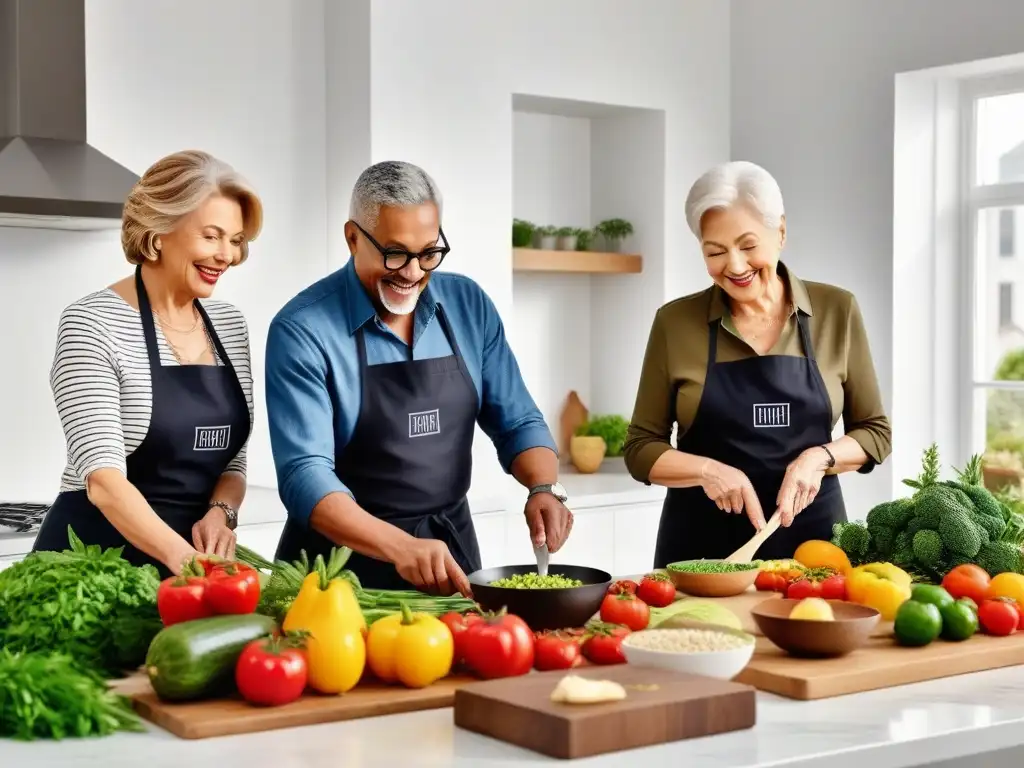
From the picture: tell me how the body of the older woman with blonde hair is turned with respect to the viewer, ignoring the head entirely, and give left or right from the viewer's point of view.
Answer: facing the viewer and to the right of the viewer

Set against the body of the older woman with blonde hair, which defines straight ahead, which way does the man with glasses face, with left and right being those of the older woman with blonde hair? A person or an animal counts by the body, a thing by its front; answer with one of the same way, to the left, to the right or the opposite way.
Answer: the same way

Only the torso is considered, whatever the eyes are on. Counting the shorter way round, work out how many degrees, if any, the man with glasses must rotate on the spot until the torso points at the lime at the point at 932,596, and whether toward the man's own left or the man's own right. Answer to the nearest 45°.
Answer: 0° — they already face it

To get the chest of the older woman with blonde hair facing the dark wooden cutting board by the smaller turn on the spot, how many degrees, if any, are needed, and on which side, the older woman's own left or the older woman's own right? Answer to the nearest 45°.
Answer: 0° — they already face it

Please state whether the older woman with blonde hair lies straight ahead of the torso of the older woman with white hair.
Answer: no

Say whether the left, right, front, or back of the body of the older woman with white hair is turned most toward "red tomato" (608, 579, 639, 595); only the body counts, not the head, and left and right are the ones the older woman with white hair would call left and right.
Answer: front

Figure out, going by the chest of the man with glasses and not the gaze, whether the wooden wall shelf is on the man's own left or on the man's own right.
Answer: on the man's own left

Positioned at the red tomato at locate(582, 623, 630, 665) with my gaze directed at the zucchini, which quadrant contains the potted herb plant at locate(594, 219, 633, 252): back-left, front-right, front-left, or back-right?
back-right

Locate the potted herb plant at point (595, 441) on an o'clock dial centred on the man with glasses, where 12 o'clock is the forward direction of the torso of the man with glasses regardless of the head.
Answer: The potted herb plant is roughly at 8 o'clock from the man with glasses.

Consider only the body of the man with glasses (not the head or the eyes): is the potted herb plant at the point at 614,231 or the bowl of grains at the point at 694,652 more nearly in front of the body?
the bowl of grains

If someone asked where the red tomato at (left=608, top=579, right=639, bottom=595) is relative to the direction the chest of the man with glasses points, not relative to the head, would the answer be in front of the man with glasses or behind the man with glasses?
in front

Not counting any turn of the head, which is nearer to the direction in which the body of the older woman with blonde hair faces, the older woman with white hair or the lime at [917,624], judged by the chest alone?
the lime

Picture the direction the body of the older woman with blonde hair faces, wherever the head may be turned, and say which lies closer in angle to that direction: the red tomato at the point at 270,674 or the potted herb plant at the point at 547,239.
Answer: the red tomato

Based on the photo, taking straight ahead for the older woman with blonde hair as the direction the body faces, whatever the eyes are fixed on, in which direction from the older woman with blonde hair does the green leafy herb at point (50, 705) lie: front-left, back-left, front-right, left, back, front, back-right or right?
front-right

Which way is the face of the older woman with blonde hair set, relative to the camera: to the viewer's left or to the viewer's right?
to the viewer's right

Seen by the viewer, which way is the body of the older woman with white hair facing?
toward the camera

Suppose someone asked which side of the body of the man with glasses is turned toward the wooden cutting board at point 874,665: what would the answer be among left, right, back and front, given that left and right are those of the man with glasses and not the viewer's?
front

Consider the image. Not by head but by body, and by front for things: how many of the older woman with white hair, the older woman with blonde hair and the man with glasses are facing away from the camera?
0

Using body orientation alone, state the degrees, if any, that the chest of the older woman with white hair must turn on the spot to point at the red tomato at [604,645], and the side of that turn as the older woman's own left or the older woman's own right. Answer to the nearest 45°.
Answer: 0° — they already face it
